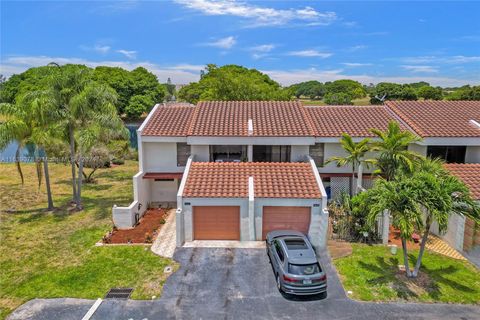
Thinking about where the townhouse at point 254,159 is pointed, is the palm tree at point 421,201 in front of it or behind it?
in front

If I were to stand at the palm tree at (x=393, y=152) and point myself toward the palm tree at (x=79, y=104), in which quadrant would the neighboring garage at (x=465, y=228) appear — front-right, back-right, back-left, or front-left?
back-left

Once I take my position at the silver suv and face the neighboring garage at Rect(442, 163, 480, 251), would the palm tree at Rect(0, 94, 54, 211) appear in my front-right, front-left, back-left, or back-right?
back-left

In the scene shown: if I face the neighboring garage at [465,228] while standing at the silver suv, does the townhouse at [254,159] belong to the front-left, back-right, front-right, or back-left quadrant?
front-left

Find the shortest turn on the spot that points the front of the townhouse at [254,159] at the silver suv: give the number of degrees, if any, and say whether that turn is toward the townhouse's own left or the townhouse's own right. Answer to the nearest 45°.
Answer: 0° — it already faces it

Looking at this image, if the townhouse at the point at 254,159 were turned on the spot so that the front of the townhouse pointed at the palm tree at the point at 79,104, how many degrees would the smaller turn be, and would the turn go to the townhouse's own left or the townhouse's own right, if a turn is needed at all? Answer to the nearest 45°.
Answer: approximately 90° to the townhouse's own right

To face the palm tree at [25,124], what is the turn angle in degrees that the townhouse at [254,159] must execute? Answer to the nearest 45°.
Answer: approximately 90° to its right

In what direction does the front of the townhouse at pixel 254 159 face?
toward the camera

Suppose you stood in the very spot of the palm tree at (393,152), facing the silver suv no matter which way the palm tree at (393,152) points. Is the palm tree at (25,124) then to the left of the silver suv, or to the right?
right

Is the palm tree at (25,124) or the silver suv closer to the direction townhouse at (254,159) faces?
the silver suv
